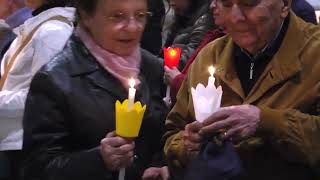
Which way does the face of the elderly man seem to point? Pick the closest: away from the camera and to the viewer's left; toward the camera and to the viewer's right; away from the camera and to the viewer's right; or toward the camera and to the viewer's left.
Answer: toward the camera and to the viewer's left

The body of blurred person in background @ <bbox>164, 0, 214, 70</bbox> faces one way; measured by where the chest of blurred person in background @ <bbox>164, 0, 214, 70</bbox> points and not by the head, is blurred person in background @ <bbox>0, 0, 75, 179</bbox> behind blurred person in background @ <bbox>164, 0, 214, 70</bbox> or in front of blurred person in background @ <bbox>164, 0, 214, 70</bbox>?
in front

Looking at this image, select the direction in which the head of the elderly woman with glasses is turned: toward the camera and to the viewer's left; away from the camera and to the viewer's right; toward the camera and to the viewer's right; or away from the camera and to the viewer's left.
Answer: toward the camera and to the viewer's right

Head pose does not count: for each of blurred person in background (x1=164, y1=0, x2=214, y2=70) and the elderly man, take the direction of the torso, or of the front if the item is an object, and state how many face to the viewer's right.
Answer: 0

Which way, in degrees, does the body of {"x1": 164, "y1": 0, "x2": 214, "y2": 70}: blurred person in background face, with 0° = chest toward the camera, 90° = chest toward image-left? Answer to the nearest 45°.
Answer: approximately 45°

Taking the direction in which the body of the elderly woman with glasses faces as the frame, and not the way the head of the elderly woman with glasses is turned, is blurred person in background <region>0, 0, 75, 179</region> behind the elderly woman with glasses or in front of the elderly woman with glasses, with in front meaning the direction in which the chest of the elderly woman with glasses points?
behind

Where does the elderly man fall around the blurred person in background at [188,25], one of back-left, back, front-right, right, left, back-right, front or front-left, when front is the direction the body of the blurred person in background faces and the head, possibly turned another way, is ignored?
front-left

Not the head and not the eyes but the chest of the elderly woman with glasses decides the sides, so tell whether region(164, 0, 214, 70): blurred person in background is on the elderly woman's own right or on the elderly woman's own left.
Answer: on the elderly woman's own left
